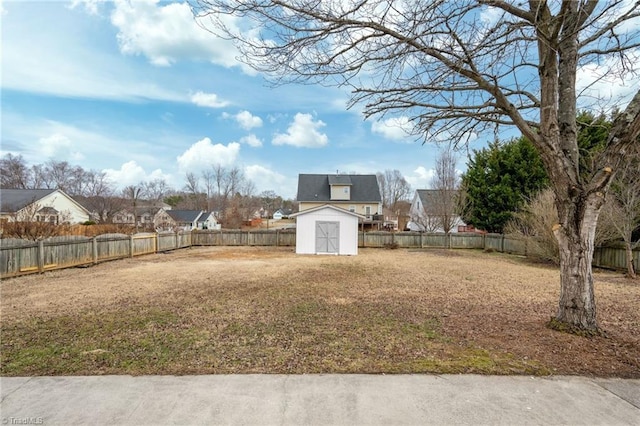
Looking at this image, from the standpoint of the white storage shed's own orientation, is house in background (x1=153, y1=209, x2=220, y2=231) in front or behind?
behind

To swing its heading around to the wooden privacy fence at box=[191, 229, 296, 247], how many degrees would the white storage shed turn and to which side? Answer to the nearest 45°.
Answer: approximately 135° to its right

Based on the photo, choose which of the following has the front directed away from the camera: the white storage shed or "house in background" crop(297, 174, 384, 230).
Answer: the house in background

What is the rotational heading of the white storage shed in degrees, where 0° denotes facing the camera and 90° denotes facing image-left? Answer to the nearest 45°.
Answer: approximately 0°

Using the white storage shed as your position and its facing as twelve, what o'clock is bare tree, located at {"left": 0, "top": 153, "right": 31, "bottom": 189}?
The bare tree is roughly at 4 o'clock from the white storage shed.

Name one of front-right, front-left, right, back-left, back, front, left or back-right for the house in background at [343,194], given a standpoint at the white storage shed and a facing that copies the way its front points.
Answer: back

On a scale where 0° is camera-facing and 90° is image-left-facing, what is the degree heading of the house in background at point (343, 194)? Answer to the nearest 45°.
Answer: approximately 180°

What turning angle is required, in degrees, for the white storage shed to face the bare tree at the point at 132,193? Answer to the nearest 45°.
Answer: approximately 135° to its right

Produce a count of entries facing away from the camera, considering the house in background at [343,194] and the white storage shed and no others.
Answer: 1

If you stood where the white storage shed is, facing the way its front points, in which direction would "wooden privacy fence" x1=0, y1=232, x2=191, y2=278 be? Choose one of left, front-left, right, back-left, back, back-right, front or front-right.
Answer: front-right
